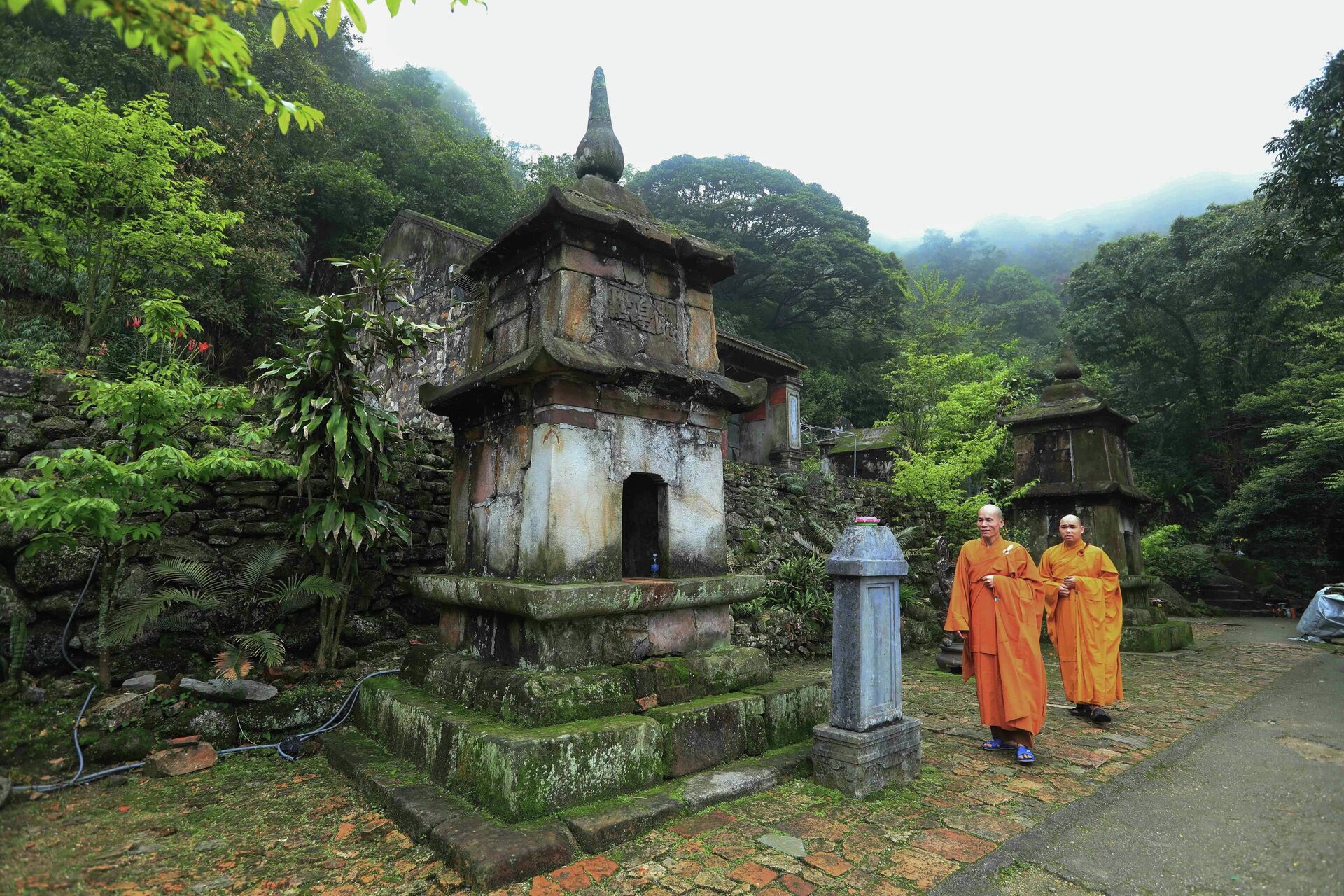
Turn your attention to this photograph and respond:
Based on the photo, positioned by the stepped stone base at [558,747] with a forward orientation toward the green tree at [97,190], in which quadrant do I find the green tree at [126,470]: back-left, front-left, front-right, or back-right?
front-left

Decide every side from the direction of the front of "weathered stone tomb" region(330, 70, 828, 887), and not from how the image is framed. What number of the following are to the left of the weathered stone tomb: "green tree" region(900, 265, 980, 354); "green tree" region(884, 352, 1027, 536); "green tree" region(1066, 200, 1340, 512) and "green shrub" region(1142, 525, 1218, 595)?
4

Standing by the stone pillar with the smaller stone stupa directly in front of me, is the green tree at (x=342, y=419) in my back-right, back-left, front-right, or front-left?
back-left

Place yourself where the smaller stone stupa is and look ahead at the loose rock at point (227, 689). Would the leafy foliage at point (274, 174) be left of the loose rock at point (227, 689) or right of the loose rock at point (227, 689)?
right

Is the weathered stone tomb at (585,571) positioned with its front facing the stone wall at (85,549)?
no

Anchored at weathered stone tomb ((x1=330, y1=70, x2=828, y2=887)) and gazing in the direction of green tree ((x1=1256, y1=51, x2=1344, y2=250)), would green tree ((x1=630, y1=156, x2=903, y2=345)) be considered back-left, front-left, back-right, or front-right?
front-left

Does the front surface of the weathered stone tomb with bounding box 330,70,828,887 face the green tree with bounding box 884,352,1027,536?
no

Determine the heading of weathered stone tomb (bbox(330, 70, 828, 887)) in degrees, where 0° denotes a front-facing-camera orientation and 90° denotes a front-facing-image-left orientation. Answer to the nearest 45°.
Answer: approximately 315°

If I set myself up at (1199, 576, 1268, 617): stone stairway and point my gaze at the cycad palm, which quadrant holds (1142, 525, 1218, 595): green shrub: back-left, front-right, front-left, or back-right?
front-right

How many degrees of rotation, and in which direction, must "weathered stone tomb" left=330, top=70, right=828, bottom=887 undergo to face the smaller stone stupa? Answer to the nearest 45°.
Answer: approximately 90° to its left

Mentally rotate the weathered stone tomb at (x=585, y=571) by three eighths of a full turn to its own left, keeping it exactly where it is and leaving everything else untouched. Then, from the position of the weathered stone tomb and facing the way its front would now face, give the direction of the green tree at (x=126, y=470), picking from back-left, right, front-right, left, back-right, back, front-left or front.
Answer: left

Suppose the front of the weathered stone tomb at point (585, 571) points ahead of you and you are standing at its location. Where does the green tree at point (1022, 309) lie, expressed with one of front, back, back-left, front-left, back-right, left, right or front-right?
left

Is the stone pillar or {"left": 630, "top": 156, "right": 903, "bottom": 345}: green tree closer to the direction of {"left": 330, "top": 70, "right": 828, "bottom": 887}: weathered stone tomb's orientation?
the stone pillar

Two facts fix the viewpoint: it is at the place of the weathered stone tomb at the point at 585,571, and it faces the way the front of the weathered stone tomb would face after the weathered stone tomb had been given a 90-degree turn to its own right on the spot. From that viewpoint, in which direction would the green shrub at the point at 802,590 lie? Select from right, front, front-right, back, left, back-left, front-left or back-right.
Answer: back

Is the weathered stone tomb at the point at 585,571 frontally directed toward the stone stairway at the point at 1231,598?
no
